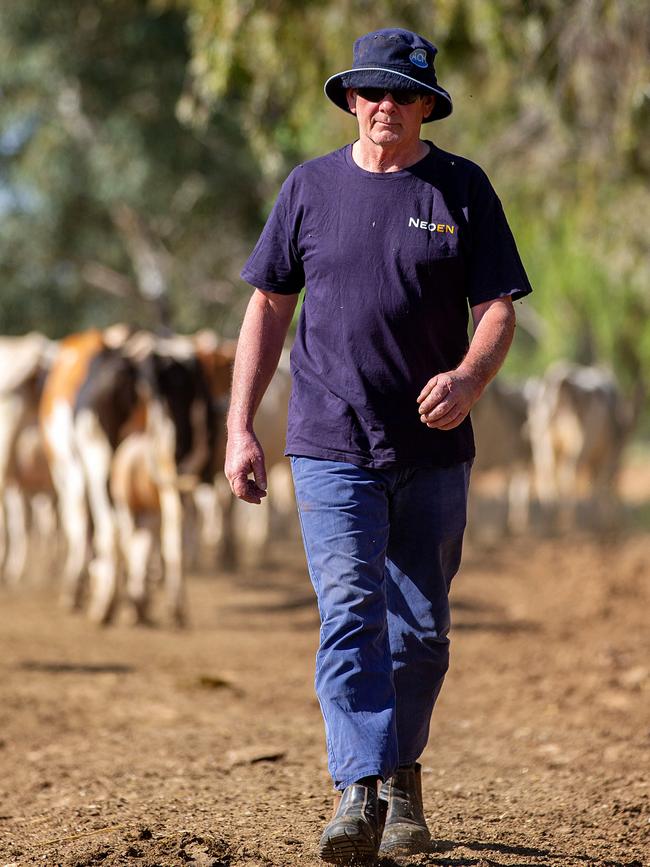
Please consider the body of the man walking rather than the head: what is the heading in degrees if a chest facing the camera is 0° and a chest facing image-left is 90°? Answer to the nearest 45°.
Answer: approximately 0°

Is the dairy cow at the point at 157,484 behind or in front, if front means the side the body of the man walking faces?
behind

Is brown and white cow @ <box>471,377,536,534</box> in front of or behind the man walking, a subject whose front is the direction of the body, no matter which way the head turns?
behind

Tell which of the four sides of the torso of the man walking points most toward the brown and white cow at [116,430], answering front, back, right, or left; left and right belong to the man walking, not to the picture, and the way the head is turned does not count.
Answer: back

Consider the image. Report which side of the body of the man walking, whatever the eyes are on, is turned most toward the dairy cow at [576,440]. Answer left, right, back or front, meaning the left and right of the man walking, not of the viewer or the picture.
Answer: back
